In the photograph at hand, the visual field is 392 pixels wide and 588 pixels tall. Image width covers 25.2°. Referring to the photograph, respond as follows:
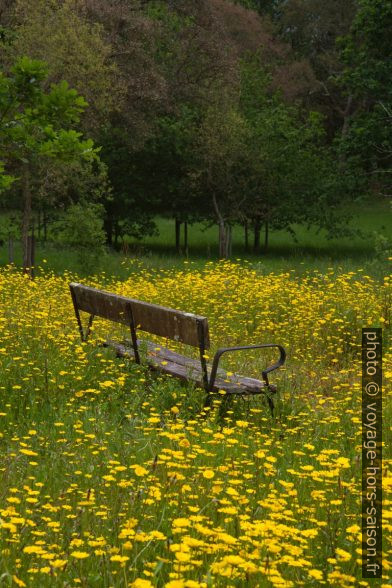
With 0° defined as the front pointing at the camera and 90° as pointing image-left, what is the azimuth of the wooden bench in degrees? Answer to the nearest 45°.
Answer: approximately 225°
